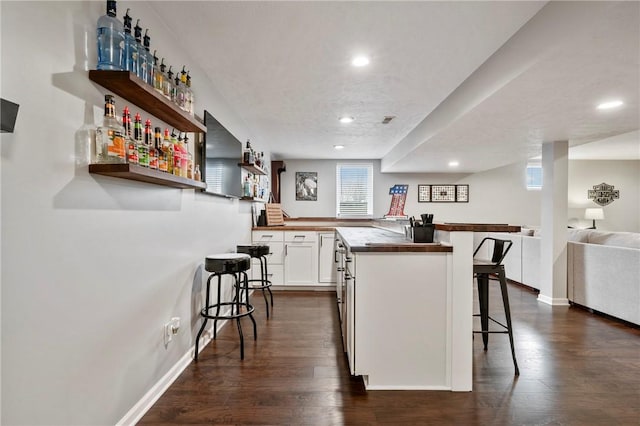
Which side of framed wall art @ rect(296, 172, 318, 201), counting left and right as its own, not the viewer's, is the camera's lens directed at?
front

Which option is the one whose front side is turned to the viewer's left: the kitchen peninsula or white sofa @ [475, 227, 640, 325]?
the kitchen peninsula

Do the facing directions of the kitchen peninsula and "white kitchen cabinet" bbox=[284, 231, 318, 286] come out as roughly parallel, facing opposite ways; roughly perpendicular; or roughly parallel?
roughly perpendicular

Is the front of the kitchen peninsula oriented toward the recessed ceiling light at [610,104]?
no

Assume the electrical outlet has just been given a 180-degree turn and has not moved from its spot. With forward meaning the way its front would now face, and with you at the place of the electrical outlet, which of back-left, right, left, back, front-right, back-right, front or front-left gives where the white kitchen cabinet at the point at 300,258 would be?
right

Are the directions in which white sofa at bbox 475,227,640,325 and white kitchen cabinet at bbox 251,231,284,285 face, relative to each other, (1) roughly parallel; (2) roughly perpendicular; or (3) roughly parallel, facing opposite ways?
roughly perpendicular

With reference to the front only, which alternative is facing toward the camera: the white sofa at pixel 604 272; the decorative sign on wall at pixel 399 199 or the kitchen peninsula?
the decorative sign on wall

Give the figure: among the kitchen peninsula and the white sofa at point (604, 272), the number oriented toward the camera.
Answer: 0

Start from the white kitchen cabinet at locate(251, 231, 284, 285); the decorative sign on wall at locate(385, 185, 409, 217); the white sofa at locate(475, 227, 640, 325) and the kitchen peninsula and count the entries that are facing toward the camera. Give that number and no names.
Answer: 2

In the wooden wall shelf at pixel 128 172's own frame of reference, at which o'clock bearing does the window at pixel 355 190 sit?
The window is roughly at 9 o'clock from the wooden wall shelf.

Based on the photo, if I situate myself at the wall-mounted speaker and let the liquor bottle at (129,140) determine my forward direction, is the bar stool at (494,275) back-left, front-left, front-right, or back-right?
front-right

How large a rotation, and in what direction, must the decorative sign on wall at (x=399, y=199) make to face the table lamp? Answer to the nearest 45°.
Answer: approximately 135° to its left

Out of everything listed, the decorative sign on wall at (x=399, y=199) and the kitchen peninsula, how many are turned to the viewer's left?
1

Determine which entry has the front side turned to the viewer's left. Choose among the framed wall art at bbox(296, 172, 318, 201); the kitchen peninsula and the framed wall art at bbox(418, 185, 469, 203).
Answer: the kitchen peninsula

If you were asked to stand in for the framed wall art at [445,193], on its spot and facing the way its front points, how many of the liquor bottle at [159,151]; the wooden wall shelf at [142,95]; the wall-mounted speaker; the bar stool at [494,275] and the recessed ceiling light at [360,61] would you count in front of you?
5

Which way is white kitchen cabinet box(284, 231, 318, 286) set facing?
toward the camera

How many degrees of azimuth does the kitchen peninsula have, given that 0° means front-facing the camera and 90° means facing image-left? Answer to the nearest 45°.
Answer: approximately 90°

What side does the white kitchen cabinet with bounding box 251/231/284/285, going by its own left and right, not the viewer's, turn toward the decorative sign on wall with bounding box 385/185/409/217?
left

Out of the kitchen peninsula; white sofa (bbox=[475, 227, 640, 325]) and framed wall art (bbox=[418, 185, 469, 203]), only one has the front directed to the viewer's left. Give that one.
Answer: the kitchen peninsula

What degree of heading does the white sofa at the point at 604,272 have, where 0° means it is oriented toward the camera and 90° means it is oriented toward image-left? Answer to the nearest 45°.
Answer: approximately 225°

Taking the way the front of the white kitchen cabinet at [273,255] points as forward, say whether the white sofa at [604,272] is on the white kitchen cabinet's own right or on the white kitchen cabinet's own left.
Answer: on the white kitchen cabinet's own left

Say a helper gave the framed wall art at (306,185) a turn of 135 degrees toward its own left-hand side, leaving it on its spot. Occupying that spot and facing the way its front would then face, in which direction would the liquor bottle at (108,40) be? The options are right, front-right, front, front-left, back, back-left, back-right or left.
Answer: back-right
